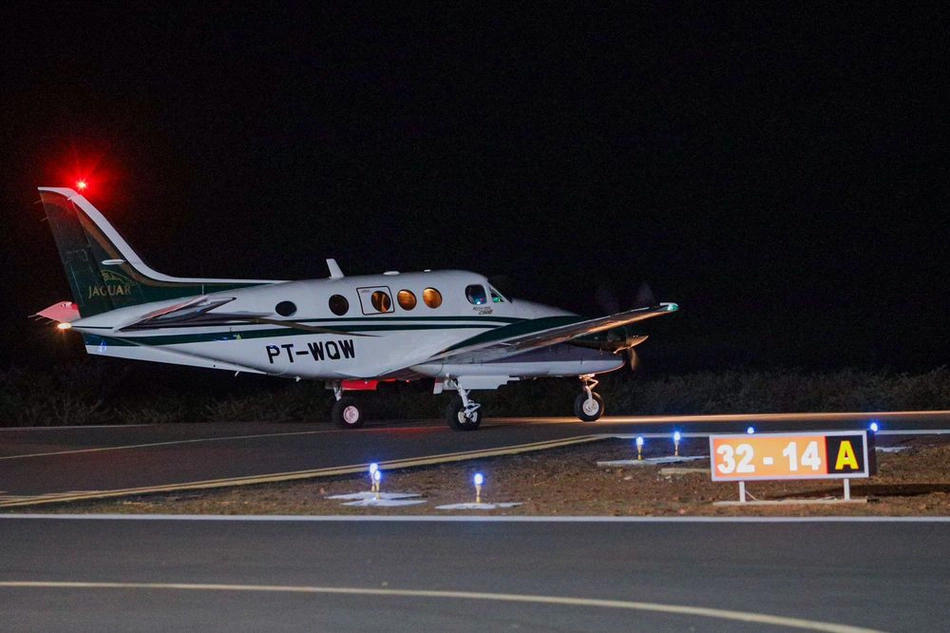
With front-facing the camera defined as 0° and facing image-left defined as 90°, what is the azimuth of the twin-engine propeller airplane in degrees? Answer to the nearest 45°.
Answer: approximately 225°

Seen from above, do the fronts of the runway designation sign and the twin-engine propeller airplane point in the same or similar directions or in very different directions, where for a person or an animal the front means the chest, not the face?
very different directions

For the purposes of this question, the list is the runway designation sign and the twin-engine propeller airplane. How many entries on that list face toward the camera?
1

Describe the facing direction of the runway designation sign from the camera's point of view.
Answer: facing the viewer

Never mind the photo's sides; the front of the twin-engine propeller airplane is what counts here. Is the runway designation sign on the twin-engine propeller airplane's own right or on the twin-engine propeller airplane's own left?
on the twin-engine propeller airplane's own right

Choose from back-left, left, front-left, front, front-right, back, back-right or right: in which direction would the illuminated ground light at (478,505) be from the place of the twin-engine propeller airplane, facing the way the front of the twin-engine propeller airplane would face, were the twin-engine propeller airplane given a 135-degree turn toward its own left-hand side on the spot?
left

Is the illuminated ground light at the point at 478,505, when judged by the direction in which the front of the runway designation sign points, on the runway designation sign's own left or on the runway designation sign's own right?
on the runway designation sign's own right

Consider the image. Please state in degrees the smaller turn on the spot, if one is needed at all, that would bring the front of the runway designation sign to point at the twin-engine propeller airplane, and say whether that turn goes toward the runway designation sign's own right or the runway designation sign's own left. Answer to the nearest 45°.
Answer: approximately 135° to the runway designation sign's own right
